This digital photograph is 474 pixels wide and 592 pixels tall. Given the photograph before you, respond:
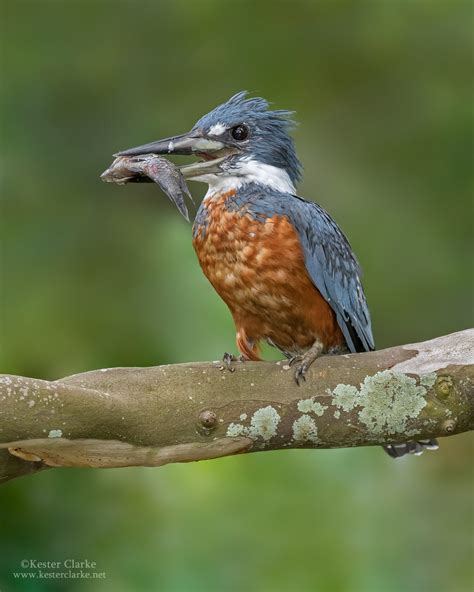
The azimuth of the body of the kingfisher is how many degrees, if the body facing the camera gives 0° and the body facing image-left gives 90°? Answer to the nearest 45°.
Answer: approximately 45°
